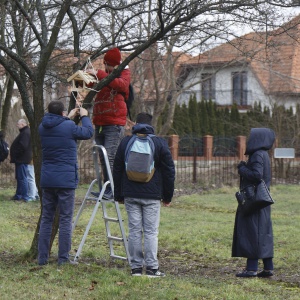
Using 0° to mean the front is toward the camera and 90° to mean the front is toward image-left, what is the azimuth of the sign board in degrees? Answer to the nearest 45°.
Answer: approximately 0°

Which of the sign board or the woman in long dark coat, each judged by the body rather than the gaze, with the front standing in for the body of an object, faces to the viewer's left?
the woman in long dark coat

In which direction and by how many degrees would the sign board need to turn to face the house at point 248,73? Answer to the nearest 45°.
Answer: approximately 180°

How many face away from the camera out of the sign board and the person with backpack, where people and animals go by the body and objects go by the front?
1

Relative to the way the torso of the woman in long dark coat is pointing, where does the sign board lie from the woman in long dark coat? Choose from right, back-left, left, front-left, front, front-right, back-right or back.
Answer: right

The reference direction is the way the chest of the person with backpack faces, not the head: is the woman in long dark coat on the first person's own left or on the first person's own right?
on the first person's own right

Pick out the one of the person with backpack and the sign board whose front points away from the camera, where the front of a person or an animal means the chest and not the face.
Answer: the person with backpack

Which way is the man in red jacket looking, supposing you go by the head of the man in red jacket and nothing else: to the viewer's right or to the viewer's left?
to the viewer's left

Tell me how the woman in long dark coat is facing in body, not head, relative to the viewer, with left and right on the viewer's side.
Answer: facing to the left of the viewer

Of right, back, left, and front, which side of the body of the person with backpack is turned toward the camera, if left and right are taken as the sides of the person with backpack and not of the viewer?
back

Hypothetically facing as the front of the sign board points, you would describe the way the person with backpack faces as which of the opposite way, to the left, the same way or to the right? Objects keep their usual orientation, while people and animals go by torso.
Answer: the opposite way

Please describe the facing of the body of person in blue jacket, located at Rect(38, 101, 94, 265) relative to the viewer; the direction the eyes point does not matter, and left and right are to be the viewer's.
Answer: facing away from the viewer and to the right of the viewer

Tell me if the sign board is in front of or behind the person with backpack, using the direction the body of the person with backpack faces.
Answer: in front

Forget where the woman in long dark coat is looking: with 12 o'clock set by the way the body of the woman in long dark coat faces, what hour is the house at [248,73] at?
The house is roughly at 3 o'clock from the woman in long dark coat.

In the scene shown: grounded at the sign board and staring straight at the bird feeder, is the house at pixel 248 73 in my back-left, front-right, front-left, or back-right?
back-right
